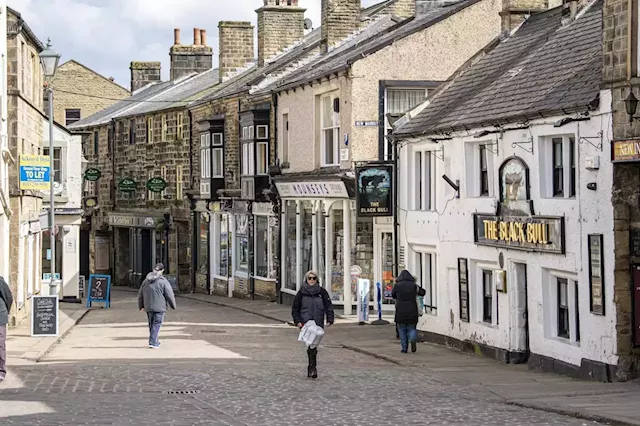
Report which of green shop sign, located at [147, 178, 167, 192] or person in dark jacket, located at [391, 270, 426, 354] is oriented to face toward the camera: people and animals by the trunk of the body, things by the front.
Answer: the green shop sign

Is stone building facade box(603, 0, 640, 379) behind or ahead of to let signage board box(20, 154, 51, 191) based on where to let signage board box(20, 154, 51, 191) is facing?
ahead

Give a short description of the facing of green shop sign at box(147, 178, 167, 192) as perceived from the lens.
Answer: facing the viewer

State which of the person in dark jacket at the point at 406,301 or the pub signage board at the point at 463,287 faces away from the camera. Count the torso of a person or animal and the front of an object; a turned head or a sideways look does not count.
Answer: the person in dark jacket

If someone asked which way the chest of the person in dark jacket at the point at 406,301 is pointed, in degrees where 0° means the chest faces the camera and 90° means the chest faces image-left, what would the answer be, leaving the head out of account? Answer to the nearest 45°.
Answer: approximately 180°

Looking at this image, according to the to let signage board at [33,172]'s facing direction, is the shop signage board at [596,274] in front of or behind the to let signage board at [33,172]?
in front

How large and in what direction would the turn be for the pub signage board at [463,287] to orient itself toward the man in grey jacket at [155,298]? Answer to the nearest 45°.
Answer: approximately 45° to its right

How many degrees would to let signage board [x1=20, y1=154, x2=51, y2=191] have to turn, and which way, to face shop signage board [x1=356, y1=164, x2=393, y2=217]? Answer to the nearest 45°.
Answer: approximately 90° to its left

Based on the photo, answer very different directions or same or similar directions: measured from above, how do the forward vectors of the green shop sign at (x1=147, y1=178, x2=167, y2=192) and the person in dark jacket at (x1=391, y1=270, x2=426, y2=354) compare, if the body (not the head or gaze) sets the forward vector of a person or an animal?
very different directions

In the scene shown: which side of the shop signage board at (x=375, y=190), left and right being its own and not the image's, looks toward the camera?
front

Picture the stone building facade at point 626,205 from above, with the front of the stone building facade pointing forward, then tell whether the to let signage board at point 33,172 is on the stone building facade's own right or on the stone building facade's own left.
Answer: on the stone building facade's own right

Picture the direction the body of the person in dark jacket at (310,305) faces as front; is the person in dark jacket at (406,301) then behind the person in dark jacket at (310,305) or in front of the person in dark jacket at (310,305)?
behind

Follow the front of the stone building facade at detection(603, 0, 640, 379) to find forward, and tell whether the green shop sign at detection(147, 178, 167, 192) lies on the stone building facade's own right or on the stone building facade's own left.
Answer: on the stone building facade's own right

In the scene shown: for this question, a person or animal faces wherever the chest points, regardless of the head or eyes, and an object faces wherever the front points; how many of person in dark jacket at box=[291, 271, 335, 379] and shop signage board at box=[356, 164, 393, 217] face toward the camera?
2
